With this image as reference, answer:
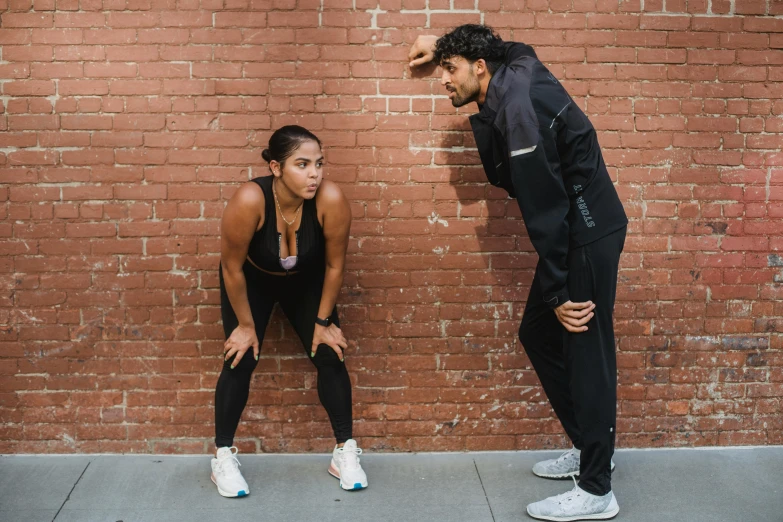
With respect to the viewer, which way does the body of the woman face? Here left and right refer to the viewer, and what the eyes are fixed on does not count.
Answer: facing the viewer

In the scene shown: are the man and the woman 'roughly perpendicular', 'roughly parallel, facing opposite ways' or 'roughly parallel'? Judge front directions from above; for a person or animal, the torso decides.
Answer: roughly perpendicular

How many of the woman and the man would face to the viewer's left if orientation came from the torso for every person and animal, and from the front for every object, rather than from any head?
1

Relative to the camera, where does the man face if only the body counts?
to the viewer's left

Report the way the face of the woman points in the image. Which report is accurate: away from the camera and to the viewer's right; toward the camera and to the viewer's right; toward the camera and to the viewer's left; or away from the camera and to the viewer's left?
toward the camera and to the viewer's right

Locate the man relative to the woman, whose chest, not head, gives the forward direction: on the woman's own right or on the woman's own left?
on the woman's own left

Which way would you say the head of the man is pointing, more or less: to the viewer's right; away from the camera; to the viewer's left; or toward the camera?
to the viewer's left

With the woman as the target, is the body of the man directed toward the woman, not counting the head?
yes
